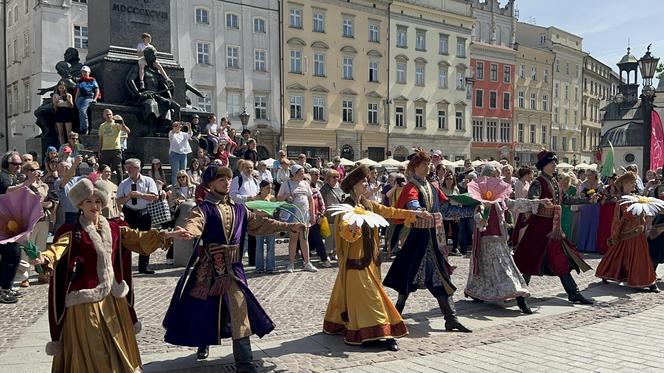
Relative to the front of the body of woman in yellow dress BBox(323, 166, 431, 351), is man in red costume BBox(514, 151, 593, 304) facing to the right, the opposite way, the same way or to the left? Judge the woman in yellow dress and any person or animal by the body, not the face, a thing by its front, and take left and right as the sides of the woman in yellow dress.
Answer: the same way

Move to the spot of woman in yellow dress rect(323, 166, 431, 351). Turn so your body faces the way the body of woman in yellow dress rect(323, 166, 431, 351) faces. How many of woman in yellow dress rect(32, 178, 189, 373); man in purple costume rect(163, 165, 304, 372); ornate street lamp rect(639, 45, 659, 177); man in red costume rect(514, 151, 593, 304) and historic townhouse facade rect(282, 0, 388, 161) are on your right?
2

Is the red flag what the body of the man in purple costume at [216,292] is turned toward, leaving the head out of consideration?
no

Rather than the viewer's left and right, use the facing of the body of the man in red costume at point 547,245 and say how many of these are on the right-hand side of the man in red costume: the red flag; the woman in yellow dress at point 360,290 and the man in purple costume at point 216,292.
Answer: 2

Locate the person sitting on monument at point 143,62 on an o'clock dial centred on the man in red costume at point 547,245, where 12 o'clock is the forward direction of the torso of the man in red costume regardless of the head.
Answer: The person sitting on monument is roughly at 5 o'clock from the man in red costume.

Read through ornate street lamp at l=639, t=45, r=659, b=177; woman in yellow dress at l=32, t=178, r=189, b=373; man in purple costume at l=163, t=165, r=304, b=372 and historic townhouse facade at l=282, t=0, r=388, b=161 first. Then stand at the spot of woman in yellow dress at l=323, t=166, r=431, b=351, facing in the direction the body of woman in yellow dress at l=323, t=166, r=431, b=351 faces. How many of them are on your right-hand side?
2

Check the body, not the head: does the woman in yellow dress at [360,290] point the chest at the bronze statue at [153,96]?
no

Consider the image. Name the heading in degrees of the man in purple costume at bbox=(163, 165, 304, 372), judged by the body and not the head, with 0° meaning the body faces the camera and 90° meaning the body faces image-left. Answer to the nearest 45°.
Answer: approximately 315°

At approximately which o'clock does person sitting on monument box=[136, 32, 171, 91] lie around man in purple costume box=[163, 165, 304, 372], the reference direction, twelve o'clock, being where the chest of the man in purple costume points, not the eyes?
The person sitting on monument is roughly at 7 o'clock from the man in purple costume.

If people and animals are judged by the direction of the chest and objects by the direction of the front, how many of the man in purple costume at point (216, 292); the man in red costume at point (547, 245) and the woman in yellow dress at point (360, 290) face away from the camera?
0

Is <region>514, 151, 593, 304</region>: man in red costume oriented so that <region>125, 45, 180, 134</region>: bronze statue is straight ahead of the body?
no

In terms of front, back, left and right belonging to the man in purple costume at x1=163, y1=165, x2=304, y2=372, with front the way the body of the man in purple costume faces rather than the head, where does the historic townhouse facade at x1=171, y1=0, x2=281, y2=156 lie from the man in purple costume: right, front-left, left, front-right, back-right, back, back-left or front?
back-left

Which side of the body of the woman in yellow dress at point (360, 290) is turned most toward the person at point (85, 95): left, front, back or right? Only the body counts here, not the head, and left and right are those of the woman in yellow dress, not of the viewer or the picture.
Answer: back

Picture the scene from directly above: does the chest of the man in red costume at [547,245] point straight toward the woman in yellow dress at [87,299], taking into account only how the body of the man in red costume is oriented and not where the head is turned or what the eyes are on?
no

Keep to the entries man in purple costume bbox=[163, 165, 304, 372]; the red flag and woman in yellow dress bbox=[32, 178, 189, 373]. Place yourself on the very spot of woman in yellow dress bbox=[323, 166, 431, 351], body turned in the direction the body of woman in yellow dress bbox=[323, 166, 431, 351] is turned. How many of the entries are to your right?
2

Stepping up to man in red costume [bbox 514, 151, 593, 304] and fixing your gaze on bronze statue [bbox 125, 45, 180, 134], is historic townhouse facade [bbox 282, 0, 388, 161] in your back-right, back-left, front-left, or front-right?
front-right

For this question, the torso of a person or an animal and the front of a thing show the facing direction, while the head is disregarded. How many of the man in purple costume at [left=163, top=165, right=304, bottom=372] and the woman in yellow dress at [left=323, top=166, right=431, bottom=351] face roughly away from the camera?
0
